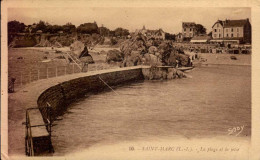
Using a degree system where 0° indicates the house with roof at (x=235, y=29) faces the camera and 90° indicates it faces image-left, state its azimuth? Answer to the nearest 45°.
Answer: approximately 45°

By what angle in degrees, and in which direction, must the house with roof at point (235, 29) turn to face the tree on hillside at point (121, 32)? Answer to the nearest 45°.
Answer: approximately 45° to its right

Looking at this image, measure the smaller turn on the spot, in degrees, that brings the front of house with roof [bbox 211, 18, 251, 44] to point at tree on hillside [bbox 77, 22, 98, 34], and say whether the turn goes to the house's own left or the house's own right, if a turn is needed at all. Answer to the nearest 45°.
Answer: approximately 45° to the house's own right
